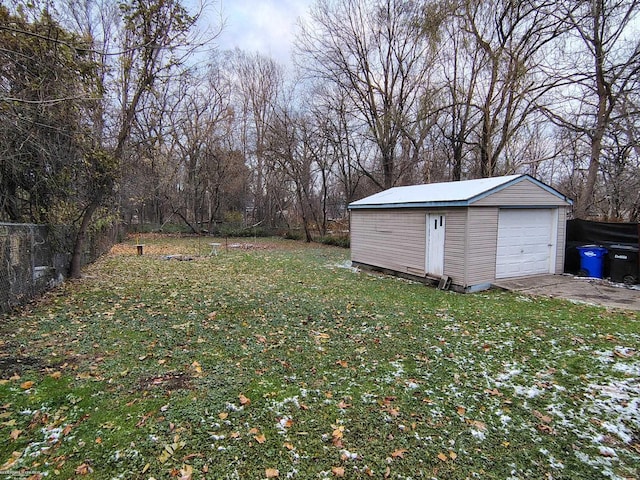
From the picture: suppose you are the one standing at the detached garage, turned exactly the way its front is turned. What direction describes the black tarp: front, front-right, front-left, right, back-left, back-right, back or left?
left

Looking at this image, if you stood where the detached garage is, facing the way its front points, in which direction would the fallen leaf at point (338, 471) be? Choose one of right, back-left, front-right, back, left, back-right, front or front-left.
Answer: front-right

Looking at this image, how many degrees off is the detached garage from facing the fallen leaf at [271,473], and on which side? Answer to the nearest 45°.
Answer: approximately 45° to its right

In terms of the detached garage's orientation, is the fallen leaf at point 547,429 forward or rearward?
forward

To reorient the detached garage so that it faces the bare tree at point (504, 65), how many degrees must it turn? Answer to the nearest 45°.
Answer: approximately 135° to its left

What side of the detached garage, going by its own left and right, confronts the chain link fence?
right

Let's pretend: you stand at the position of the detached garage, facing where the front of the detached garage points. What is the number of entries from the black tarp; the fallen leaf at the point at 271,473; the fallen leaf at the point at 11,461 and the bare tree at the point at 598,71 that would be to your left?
2

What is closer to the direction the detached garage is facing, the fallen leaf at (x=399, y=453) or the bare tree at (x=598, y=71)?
the fallen leaf

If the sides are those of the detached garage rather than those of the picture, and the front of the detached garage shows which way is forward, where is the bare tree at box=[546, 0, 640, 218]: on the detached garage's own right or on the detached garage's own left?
on the detached garage's own left

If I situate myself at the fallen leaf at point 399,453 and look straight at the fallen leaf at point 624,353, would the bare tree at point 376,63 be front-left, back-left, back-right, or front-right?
front-left

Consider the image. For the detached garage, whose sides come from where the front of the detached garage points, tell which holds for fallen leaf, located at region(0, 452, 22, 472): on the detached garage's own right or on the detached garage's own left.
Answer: on the detached garage's own right

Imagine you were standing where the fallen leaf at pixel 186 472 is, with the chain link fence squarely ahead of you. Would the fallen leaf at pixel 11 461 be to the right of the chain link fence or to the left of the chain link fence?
left

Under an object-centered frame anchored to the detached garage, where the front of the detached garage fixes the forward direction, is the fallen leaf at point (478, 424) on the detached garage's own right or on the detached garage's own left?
on the detached garage's own right

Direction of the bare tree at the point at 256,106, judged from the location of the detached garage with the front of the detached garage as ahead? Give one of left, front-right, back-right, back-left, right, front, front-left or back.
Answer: back

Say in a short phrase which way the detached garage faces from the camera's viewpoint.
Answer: facing the viewer and to the right of the viewer

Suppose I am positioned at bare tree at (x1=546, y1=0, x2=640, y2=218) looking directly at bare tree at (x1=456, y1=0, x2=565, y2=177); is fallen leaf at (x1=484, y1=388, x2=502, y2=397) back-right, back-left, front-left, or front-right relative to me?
back-left

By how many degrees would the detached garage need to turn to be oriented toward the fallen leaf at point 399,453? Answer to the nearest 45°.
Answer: approximately 45° to its right

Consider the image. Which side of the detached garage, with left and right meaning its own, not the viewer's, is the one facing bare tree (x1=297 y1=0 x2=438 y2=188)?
back

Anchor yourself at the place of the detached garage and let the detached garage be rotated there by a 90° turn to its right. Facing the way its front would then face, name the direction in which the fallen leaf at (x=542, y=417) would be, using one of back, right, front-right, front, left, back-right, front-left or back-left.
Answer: front-left

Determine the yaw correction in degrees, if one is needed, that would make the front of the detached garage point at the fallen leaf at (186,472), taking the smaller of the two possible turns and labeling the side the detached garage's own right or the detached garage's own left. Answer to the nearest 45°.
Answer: approximately 45° to the detached garage's own right
